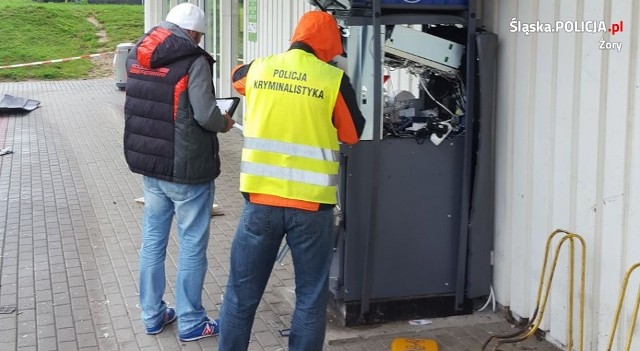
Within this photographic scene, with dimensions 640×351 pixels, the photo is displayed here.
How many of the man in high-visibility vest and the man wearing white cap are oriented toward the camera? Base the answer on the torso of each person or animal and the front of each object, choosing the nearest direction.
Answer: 0

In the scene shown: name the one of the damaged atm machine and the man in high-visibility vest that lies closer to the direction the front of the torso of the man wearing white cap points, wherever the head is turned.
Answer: the damaged atm machine

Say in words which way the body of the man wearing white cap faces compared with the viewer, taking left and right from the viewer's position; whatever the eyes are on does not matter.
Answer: facing away from the viewer and to the right of the viewer

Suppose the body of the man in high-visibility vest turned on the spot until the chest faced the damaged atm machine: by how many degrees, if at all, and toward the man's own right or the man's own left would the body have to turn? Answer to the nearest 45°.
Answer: approximately 45° to the man's own right

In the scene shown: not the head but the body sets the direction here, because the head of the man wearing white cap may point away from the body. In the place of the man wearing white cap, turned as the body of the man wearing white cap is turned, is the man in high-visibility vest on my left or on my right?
on my right

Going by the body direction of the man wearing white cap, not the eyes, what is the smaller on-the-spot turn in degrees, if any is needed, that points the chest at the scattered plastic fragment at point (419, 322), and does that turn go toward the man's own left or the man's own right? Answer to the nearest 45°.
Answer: approximately 45° to the man's own right

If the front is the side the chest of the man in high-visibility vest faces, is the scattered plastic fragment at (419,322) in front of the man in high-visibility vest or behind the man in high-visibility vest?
in front

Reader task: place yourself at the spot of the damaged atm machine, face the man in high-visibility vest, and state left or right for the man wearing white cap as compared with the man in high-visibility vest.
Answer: right

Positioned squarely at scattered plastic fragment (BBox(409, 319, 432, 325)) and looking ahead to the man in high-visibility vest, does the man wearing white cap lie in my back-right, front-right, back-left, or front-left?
front-right

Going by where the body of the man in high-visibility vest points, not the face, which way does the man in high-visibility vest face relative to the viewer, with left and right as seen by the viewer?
facing away from the viewer

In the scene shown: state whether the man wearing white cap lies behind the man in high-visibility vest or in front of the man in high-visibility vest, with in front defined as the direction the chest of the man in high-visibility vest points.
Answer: in front

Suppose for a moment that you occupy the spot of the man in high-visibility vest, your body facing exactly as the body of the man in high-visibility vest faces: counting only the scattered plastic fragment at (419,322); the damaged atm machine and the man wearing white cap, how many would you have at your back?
0

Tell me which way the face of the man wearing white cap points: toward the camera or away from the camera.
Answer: away from the camera

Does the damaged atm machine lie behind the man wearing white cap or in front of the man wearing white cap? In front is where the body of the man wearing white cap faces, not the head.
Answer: in front
